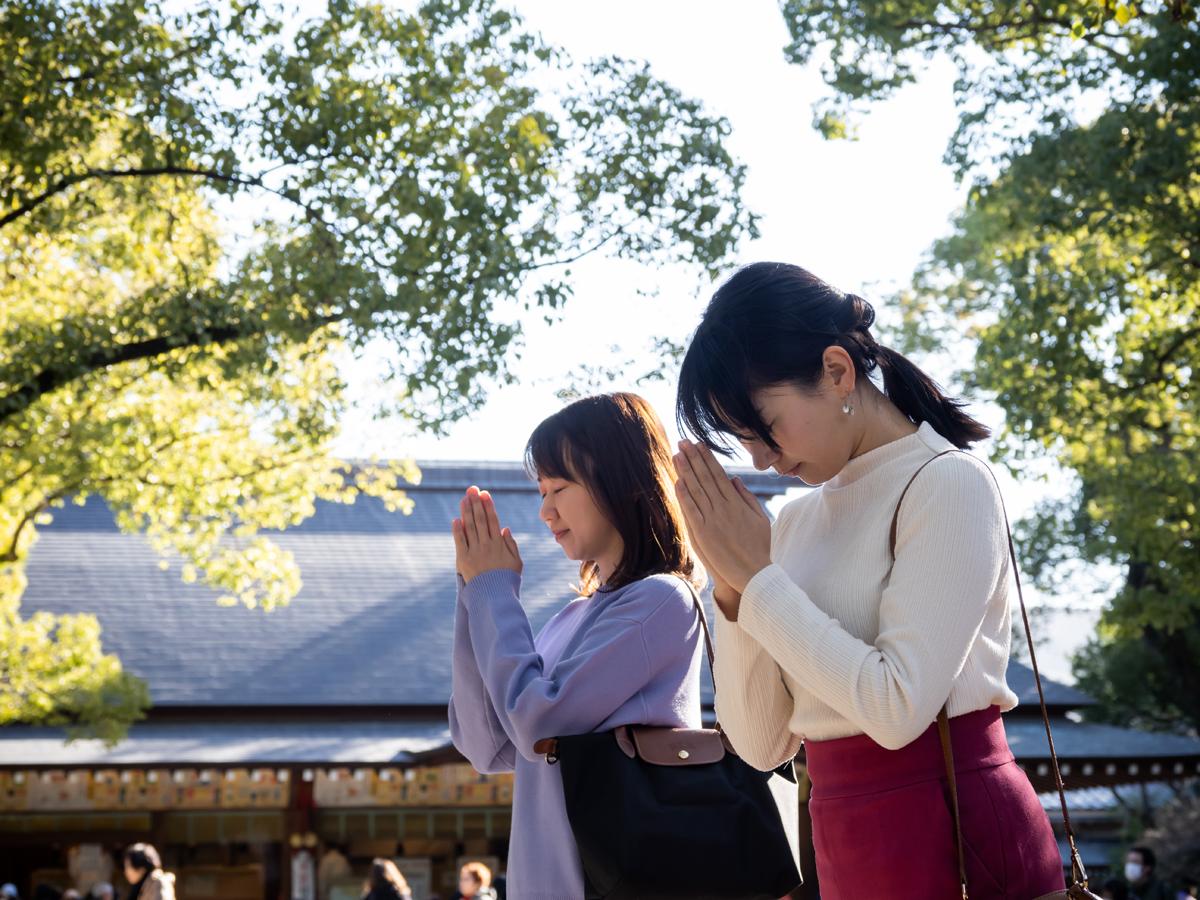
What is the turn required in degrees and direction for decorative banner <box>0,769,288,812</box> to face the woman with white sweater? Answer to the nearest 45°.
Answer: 0° — it already faces them

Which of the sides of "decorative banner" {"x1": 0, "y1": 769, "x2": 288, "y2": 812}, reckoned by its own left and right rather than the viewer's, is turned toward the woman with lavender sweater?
front

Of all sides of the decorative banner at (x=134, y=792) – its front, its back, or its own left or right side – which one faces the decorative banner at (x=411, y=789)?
left

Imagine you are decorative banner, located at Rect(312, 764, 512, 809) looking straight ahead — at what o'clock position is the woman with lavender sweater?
The woman with lavender sweater is roughly at 12 o'clock from the decorative banner.

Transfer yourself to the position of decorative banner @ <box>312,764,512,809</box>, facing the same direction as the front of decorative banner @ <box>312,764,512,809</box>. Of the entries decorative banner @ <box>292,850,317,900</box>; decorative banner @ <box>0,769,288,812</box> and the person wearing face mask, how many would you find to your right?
2

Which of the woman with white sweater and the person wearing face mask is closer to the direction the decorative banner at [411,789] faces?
the woman with white sweater

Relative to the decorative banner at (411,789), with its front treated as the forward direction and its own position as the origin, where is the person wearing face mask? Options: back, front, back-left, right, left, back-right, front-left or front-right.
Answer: front-left

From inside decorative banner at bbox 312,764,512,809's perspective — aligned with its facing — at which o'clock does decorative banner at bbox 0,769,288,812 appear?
decorative banner at bbox 0,769,288,812 is roughly at 3 o'clock from decorative banner at bbox 312,764,512,809.

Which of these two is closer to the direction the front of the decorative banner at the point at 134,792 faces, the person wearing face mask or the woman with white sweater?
the woman with white sweater

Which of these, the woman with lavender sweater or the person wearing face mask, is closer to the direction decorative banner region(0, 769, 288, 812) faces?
the woman with lavender sweater

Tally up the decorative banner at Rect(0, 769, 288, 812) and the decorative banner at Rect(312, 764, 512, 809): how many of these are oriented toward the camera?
2

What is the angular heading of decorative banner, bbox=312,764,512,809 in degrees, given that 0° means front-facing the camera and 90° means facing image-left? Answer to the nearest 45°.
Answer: approximately 0°
